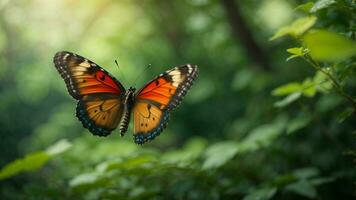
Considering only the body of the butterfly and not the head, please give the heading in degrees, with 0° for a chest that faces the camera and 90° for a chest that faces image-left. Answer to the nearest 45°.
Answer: approximately 180°

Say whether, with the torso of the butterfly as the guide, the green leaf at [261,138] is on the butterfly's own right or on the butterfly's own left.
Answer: on the butterfly's own right

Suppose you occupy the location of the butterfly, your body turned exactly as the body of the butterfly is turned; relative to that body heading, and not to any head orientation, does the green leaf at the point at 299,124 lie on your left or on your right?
on your right

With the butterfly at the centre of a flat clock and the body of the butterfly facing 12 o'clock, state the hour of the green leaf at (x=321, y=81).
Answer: The green leaf is roughly at 4 o'clock from the butterfly.

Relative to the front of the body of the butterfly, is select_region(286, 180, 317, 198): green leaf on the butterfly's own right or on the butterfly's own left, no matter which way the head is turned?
on the butterfly's own right

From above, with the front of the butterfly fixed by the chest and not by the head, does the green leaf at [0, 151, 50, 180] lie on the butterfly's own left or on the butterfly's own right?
on the butterfly's own left
